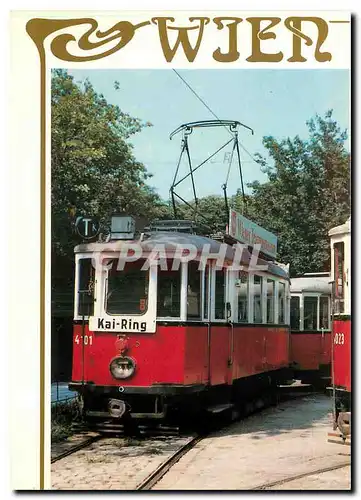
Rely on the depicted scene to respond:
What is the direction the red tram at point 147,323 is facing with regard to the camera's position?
facing the viewer and to the left of the viewer

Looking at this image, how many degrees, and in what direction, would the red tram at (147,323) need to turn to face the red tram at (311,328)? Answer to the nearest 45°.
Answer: approximately 180°

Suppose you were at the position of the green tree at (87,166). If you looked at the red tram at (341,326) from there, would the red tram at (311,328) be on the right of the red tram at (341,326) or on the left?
left
